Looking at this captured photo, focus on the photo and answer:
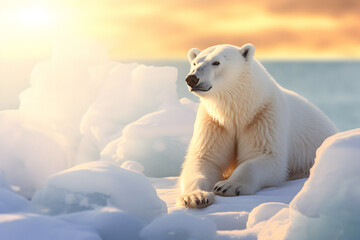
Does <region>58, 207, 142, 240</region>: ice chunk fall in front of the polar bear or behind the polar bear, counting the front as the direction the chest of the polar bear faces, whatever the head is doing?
in front

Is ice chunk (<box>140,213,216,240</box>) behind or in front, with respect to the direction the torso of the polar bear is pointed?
in front

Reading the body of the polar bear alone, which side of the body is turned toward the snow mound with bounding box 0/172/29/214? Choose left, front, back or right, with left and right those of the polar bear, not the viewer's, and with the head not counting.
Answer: front

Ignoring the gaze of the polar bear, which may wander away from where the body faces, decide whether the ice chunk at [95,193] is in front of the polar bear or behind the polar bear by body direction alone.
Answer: in front

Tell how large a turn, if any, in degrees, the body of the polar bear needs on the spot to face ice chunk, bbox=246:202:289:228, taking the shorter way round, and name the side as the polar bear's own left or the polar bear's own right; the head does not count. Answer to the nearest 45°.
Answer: approximately 45° to the polar bear's own left

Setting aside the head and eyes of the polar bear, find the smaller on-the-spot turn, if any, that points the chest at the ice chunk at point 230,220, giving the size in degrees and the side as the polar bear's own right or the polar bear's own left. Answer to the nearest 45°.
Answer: approximately 45° to the polar bear's own left

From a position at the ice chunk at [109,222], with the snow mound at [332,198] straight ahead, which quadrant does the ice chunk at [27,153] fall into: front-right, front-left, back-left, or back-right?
back-left

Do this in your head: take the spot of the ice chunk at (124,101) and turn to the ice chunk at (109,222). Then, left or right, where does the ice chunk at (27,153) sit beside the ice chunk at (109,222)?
right

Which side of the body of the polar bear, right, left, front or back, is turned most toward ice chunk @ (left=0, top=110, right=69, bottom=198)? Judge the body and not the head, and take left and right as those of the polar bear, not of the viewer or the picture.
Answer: right

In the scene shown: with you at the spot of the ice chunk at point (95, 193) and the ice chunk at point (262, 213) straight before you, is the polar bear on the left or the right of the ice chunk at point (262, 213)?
left
